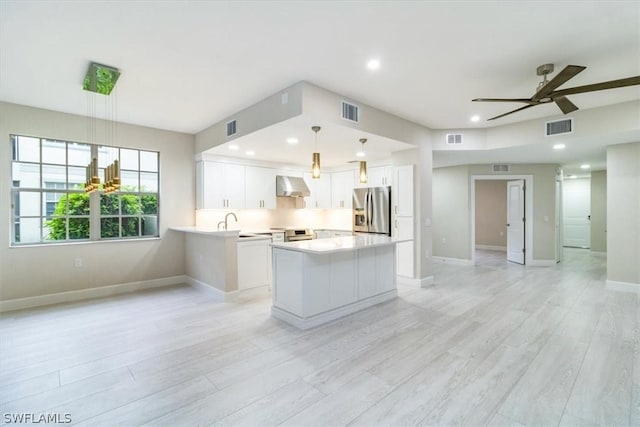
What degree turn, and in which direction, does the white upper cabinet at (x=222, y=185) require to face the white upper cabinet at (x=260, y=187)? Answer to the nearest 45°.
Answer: approximately 45° to its left

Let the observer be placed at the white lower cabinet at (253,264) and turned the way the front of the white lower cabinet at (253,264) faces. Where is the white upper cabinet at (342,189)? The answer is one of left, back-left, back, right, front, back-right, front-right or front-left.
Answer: left

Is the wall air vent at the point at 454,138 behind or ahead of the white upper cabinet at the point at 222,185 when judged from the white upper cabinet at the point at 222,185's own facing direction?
ahead

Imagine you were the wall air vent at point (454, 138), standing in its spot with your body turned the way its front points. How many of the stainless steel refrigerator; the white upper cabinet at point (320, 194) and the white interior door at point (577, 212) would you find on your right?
2

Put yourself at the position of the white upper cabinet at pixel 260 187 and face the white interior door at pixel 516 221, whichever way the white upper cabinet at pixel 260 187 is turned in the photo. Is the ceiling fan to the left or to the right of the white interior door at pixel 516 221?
right

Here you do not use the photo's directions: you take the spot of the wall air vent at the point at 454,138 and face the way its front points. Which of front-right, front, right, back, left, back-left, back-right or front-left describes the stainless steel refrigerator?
right

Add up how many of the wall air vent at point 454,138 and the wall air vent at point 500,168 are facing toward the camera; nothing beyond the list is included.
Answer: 2
